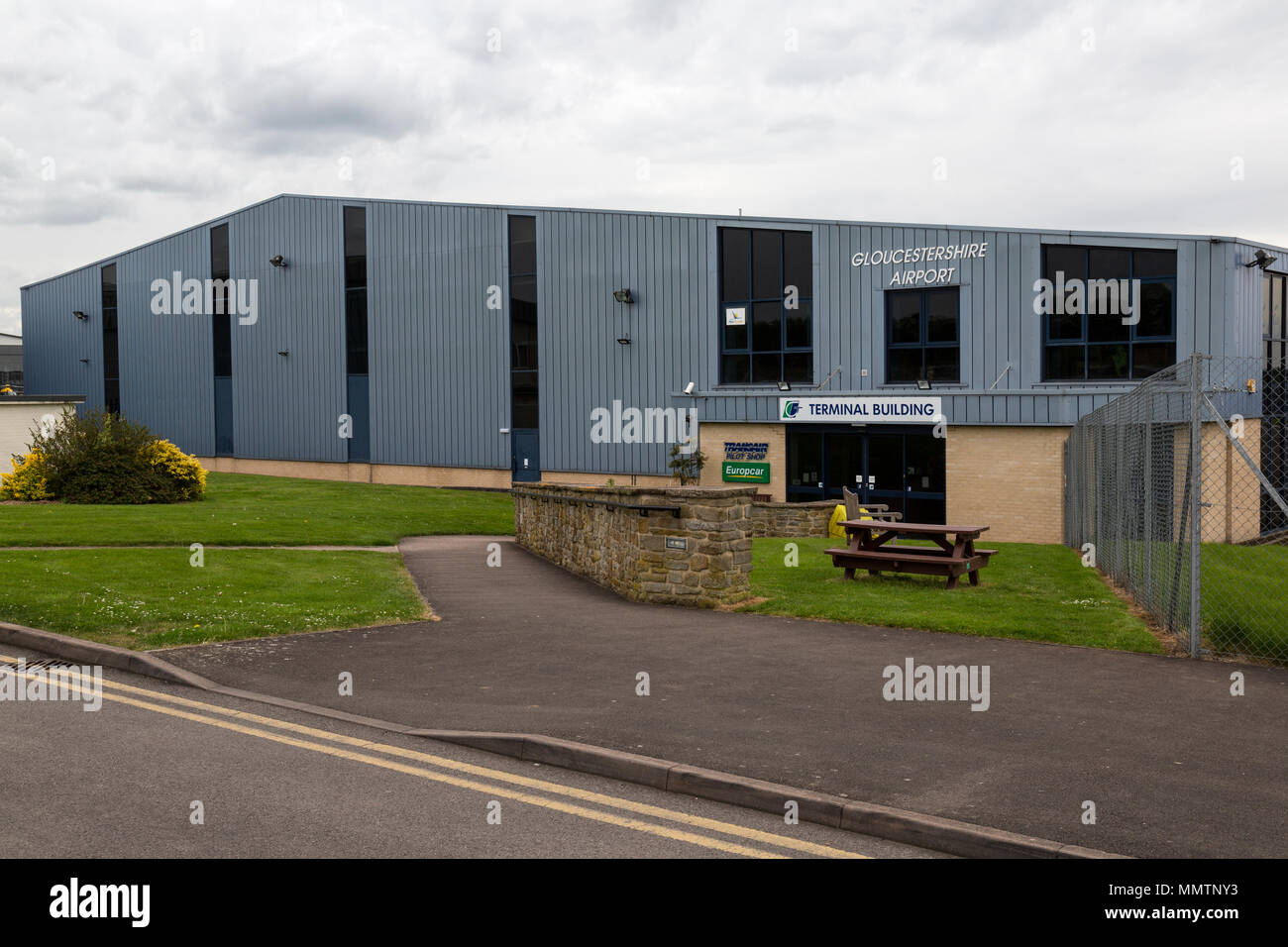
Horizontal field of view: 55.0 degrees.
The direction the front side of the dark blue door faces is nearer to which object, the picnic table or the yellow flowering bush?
the picnic table

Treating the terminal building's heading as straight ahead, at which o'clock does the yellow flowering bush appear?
The yellow flowering bush is roughly at 2 o'clock from the terminal building.

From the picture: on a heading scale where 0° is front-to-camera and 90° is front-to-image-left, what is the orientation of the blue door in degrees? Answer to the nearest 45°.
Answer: approximately 0°

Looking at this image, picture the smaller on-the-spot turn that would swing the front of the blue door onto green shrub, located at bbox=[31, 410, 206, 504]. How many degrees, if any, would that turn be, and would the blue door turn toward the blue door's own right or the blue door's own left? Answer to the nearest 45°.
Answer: approximately 45° to the blue door's own right

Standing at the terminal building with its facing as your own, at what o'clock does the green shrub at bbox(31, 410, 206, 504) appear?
The green shrub is roughly at 2 o'clock from the terminal building.

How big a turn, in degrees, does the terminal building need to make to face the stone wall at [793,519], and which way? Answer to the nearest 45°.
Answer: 0° — it already faces it

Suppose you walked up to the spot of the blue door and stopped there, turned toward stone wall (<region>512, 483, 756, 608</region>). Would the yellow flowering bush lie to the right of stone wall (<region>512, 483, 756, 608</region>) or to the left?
right
